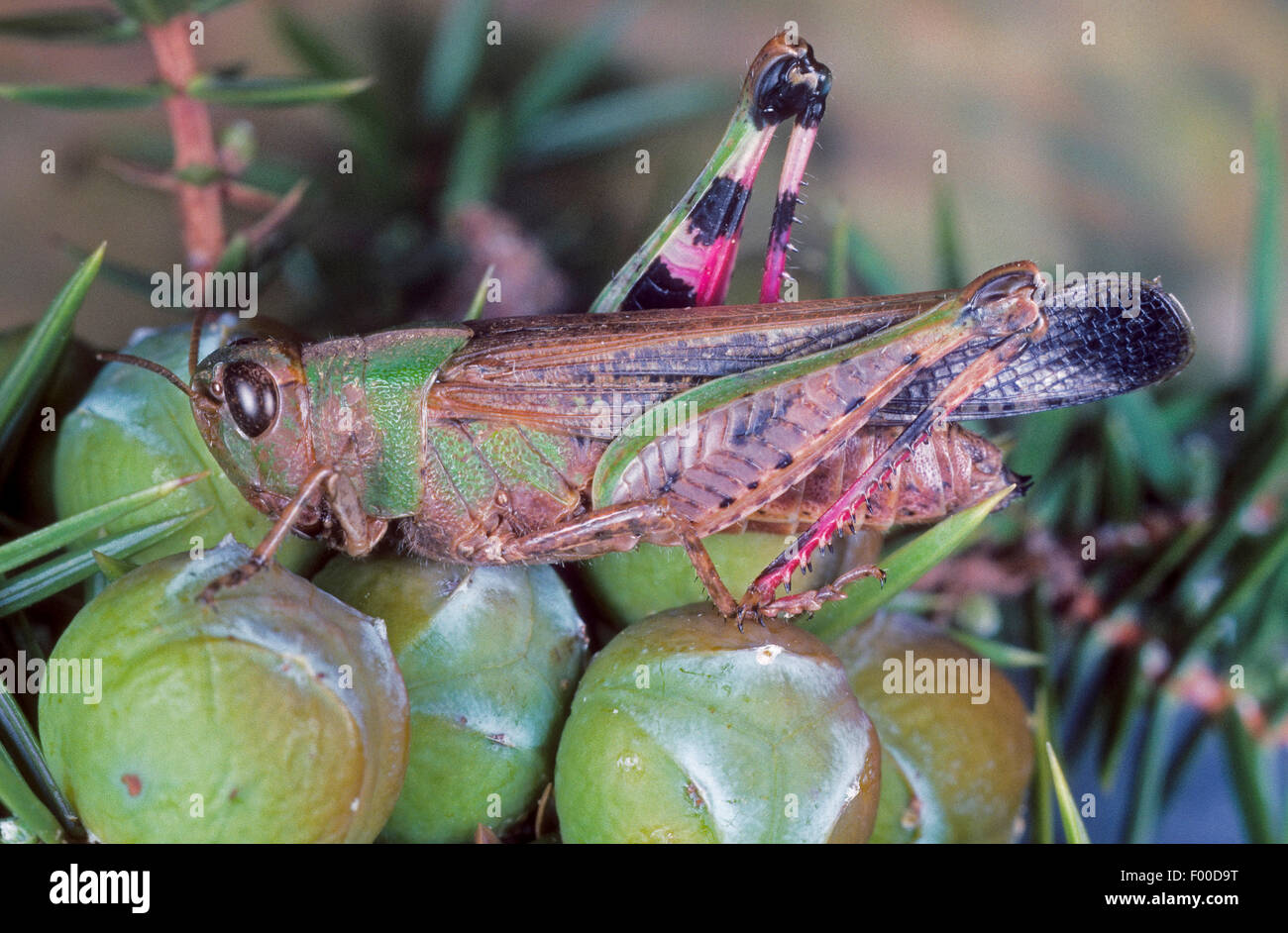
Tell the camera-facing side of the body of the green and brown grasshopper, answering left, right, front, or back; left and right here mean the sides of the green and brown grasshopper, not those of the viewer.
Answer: left
